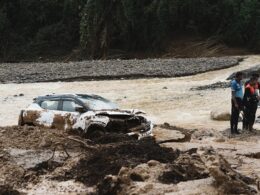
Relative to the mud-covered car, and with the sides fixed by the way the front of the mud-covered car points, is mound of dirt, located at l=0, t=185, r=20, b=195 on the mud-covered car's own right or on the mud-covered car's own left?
on the mud-covered car's own right

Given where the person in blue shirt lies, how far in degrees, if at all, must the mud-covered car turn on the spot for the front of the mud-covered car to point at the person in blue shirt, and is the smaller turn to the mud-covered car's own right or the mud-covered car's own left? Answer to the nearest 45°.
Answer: approximately 45° to the mud-covered car's own left

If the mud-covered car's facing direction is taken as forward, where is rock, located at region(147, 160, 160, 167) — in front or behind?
in front

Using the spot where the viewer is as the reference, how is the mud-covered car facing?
facing the viewer and to the right of the viewer

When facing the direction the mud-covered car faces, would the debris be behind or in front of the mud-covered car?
in front

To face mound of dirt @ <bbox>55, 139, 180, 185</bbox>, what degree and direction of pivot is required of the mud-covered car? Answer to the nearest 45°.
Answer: approximately 45° to its right

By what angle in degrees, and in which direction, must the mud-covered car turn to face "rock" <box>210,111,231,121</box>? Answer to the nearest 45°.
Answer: approximately 90° to its left
